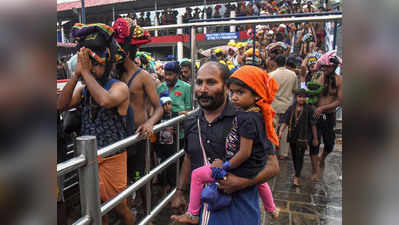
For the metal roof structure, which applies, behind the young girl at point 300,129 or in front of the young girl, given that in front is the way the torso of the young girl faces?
behind
